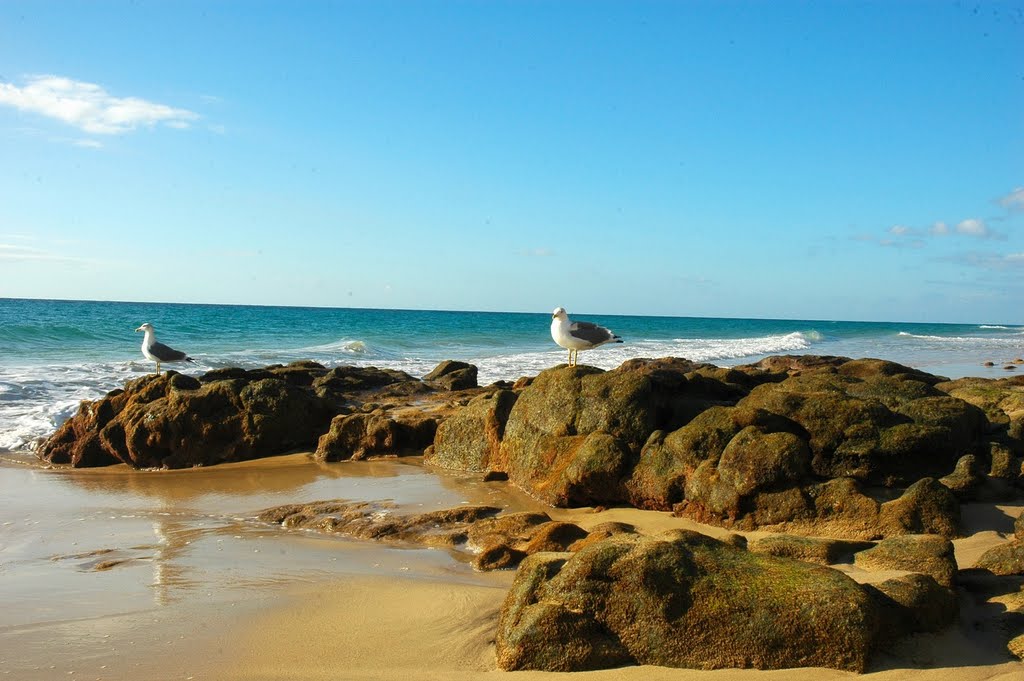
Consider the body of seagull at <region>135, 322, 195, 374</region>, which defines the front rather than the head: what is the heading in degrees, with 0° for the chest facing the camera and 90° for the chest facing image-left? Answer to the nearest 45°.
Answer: approximately 90°

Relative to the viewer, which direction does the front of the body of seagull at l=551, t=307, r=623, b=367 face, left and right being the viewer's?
facing to the left of the viewer

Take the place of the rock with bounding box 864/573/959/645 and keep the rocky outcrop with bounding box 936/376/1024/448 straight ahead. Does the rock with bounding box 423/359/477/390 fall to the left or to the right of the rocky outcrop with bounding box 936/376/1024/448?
left

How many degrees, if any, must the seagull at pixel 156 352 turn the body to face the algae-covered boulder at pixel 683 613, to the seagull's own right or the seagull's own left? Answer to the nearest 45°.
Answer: approximately 90° to the seagull's own left

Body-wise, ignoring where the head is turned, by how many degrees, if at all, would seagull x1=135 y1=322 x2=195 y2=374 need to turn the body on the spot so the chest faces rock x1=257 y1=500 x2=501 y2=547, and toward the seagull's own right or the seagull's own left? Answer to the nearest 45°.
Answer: approximately 90° to the seagull's own left

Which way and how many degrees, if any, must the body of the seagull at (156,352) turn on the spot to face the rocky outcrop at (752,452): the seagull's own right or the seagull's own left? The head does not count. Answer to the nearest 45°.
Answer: approximately 90° to the seagull's own left

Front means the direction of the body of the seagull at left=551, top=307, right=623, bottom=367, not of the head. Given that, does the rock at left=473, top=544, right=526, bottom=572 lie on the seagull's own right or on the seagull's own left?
on the seagull's own left

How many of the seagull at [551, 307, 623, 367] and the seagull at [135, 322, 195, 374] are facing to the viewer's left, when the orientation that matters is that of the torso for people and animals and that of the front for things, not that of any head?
2

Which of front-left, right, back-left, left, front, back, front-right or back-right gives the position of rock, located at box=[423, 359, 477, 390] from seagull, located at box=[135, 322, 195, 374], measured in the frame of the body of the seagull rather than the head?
back
